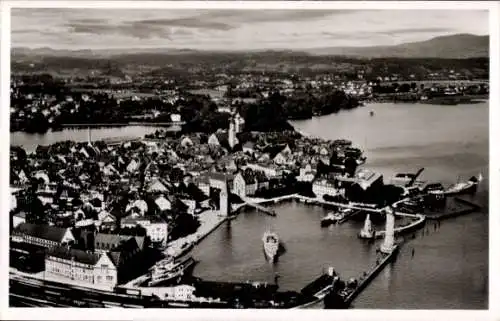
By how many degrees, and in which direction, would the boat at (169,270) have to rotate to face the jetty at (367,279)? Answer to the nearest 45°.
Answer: approximately 45° to its right

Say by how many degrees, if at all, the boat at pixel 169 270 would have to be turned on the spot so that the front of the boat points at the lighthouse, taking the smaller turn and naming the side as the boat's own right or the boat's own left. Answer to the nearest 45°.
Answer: approximately 45° to the boat's own right

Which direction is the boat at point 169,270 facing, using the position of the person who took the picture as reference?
facing away from the viewer and to the right of the viewer
